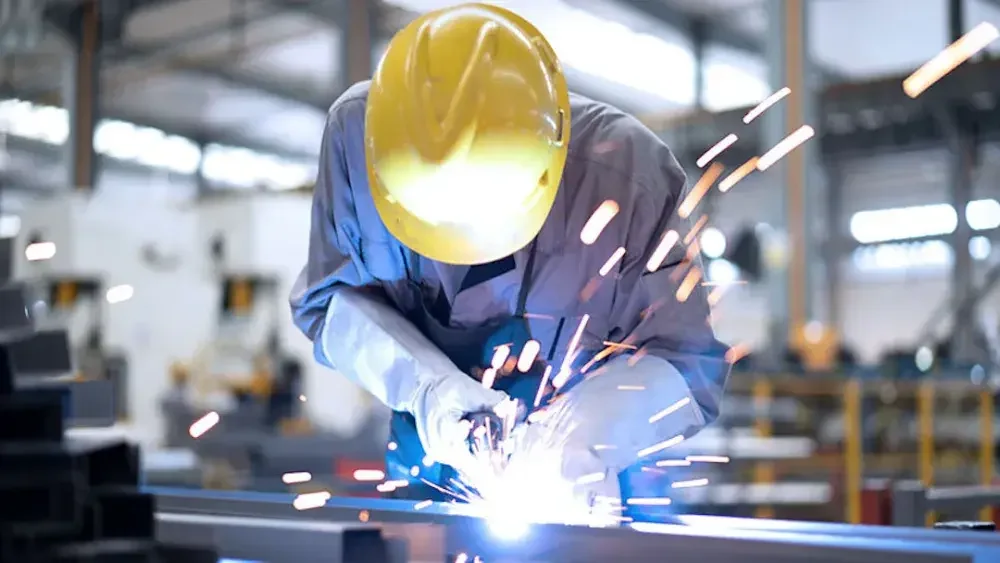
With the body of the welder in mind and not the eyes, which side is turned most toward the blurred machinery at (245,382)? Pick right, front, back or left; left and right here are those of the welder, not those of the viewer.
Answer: back

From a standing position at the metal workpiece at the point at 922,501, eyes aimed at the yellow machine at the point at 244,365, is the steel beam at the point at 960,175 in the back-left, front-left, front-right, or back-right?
front-right

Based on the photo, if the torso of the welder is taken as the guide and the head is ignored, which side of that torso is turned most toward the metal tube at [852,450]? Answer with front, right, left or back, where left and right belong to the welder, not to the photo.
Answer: back

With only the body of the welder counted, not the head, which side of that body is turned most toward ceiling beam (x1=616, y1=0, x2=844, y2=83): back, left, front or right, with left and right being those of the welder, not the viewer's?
back

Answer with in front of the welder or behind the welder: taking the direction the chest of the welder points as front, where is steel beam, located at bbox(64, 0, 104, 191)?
behind

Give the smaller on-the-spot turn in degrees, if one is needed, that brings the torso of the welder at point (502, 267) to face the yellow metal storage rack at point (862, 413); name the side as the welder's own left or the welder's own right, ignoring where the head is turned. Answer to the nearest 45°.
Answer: approximately 180°

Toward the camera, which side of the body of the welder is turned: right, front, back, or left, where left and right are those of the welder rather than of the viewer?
front

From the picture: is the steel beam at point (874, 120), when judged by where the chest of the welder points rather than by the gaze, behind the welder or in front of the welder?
behind
